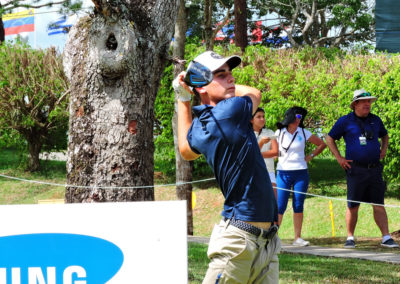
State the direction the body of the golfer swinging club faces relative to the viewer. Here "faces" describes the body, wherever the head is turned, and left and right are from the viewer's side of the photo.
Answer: facing to the right of the viewer

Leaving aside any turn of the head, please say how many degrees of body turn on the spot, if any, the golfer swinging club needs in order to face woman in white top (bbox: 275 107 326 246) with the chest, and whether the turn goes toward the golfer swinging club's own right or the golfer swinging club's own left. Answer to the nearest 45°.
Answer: approximately 90° to the golfer swinging club's own left

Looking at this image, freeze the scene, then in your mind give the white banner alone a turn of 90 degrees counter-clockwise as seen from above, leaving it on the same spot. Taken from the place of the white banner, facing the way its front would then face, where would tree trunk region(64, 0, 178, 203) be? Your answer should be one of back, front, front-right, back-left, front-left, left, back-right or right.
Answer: left

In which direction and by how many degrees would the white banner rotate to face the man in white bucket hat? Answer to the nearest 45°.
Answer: approximately 135° to its left

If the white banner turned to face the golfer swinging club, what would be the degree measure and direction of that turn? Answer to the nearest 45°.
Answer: approximately 90° to its left

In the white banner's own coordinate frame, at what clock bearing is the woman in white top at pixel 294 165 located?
The woman in white top is roughly at 7 o'clock from the white banner.

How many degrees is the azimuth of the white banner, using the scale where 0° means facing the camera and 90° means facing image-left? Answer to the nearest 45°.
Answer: approximately 0°

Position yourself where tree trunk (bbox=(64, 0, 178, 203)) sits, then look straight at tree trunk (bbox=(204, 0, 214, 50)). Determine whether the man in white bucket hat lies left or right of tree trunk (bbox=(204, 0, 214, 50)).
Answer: right
